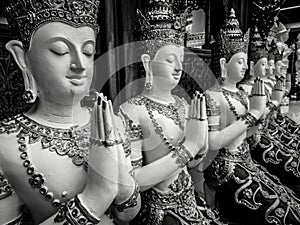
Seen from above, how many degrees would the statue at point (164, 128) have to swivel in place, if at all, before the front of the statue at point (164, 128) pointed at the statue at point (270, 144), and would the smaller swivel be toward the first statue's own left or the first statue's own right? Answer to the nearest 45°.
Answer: approximately 90° to the first statue's own left

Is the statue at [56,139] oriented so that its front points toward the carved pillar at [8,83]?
no

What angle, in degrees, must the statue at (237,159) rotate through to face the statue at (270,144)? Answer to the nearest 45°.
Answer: approximately 135° to its left

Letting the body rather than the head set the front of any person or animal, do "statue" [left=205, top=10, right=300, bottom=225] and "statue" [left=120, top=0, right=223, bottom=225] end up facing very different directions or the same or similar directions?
same or similar directions

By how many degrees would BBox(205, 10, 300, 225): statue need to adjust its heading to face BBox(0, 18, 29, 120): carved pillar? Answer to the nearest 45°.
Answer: approximately 90° to its right

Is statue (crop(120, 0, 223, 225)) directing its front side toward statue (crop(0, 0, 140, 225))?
no

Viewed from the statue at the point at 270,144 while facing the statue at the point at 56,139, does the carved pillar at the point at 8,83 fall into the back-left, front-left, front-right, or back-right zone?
front-right

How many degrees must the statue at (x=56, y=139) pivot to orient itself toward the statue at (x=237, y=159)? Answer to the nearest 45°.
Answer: approximately 90° to its left
